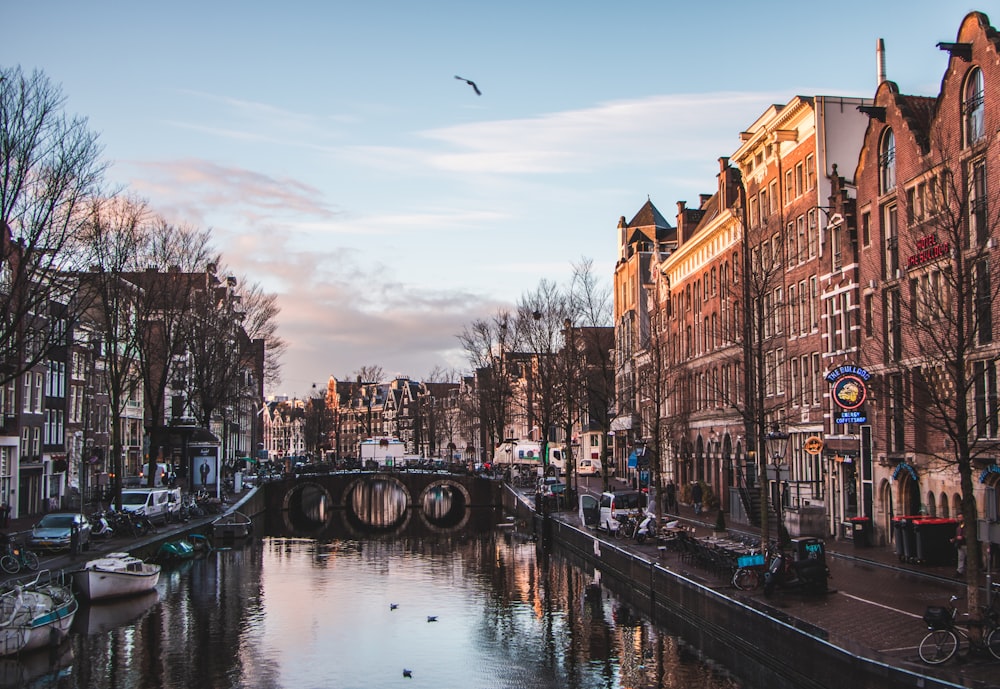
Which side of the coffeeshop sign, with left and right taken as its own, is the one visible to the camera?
front

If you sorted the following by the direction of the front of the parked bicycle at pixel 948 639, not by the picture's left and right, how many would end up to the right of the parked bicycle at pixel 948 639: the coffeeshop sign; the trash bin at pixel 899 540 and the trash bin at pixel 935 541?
3

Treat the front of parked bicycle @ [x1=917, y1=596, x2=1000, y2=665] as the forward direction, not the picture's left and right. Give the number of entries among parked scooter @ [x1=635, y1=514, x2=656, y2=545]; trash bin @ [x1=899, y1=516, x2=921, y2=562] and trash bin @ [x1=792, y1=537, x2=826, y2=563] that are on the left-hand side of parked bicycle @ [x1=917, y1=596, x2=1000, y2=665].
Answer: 0

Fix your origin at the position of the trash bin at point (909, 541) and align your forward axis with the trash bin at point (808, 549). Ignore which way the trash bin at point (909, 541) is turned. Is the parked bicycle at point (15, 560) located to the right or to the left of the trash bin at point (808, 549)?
right

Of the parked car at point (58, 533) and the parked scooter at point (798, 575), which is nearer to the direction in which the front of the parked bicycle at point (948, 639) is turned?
the parked car

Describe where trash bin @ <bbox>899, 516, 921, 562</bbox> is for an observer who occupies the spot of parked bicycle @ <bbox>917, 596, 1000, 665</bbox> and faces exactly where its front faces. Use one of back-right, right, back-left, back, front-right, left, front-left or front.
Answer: right

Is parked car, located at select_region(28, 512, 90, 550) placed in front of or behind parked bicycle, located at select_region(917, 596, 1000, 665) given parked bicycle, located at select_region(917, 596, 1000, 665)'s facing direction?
in front

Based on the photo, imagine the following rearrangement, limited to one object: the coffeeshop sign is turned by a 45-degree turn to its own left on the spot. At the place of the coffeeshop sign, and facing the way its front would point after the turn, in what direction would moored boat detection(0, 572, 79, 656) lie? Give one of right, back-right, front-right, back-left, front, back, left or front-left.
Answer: right

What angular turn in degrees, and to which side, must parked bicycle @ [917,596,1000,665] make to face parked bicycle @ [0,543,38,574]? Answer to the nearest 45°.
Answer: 0° — it already faces it

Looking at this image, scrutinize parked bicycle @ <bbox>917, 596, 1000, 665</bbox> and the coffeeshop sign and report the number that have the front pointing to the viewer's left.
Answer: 1

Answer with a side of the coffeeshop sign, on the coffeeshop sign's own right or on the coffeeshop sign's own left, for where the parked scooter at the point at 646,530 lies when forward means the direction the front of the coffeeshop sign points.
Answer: on the coffeeshop sign's own right

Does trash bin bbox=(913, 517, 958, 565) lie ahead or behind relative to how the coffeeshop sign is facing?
ahead

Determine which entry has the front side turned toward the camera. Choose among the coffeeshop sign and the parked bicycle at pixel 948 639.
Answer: the coffeeshop sign

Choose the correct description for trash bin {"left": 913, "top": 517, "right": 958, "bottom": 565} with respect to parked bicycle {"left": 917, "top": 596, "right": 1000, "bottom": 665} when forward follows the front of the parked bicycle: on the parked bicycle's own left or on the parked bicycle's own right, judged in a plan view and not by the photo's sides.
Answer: on the parked bicycle's own right

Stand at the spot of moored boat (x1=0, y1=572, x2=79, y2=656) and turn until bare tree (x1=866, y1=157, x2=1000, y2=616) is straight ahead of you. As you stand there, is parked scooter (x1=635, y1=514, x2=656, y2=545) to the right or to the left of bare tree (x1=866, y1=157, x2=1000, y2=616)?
left

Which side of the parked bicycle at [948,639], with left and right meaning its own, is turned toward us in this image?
left
